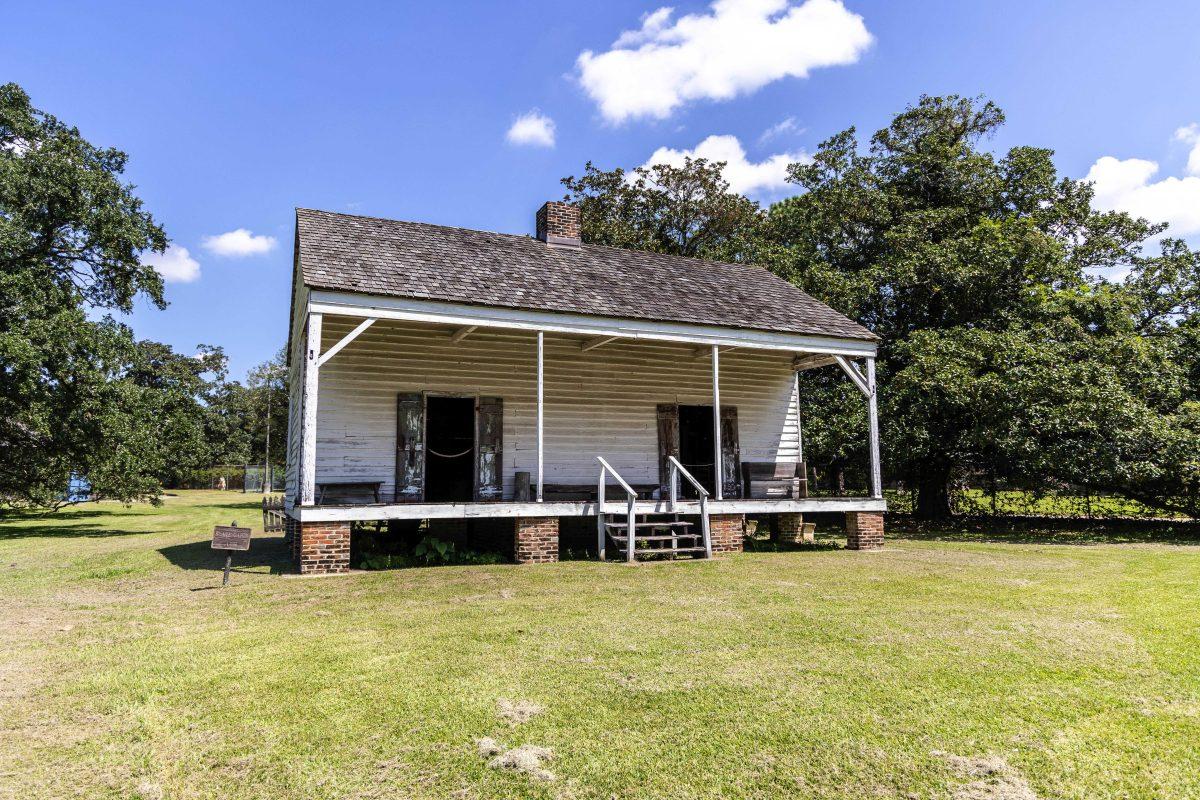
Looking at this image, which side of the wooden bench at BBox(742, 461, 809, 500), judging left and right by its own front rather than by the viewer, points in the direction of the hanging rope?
right

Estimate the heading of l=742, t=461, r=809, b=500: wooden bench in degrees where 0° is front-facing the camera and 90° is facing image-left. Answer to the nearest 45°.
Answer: approximately 0°

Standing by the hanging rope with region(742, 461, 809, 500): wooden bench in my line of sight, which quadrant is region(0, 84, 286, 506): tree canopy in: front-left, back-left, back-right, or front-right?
back-left

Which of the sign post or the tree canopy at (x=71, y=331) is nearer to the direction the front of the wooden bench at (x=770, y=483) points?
the sign post

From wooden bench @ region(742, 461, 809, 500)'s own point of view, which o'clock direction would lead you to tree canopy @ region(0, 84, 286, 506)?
The tree canopy is roughly at 3 o'clock from the wooden bench.

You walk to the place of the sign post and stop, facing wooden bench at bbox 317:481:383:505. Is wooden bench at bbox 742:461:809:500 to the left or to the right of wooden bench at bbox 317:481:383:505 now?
right

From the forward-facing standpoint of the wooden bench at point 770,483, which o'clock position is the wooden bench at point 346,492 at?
the wooden bench at point 346,492 is roughly at 2 o'clock from the wooden bench at point 770,483.

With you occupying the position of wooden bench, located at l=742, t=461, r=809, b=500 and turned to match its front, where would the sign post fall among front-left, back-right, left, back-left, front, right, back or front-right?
front-right
